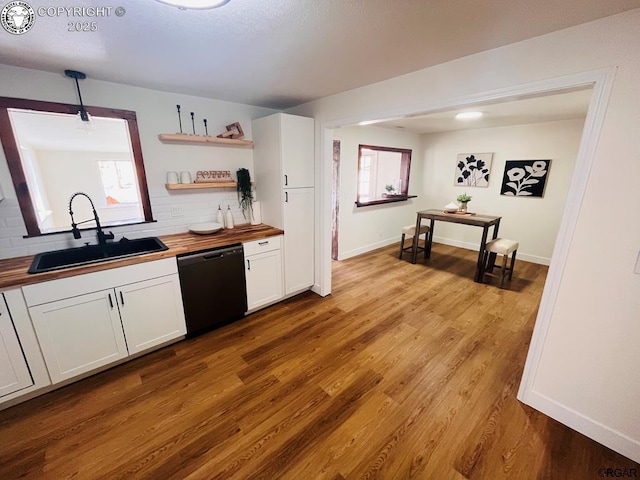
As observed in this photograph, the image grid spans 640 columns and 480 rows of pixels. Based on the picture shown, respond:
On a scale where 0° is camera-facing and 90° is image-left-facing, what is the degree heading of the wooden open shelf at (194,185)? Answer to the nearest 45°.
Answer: approximately 0°

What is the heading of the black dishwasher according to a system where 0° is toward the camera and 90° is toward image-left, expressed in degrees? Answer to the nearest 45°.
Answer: approximately 315°

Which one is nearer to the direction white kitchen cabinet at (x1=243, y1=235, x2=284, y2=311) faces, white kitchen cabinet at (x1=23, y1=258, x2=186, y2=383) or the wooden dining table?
the wooden dining table

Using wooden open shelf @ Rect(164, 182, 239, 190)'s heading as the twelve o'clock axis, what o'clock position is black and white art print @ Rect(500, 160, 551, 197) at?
The black and white art print is roughly at 9 o'clock from the wooden open shelf.

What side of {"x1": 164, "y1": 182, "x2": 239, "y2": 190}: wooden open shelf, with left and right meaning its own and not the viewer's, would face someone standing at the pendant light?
right

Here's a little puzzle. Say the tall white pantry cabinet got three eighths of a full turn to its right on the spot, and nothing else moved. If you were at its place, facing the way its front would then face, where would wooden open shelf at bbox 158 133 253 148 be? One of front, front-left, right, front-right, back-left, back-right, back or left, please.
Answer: front

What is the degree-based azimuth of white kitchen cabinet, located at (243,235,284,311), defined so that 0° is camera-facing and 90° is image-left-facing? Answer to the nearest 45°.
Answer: approximately 315°

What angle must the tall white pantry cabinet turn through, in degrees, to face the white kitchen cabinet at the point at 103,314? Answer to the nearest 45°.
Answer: approximately 90° to its right

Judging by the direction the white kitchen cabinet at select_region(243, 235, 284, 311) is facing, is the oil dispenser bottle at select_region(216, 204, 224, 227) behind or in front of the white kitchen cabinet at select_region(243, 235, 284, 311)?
behind

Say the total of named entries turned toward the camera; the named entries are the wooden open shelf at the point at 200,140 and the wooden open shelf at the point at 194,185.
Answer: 2
